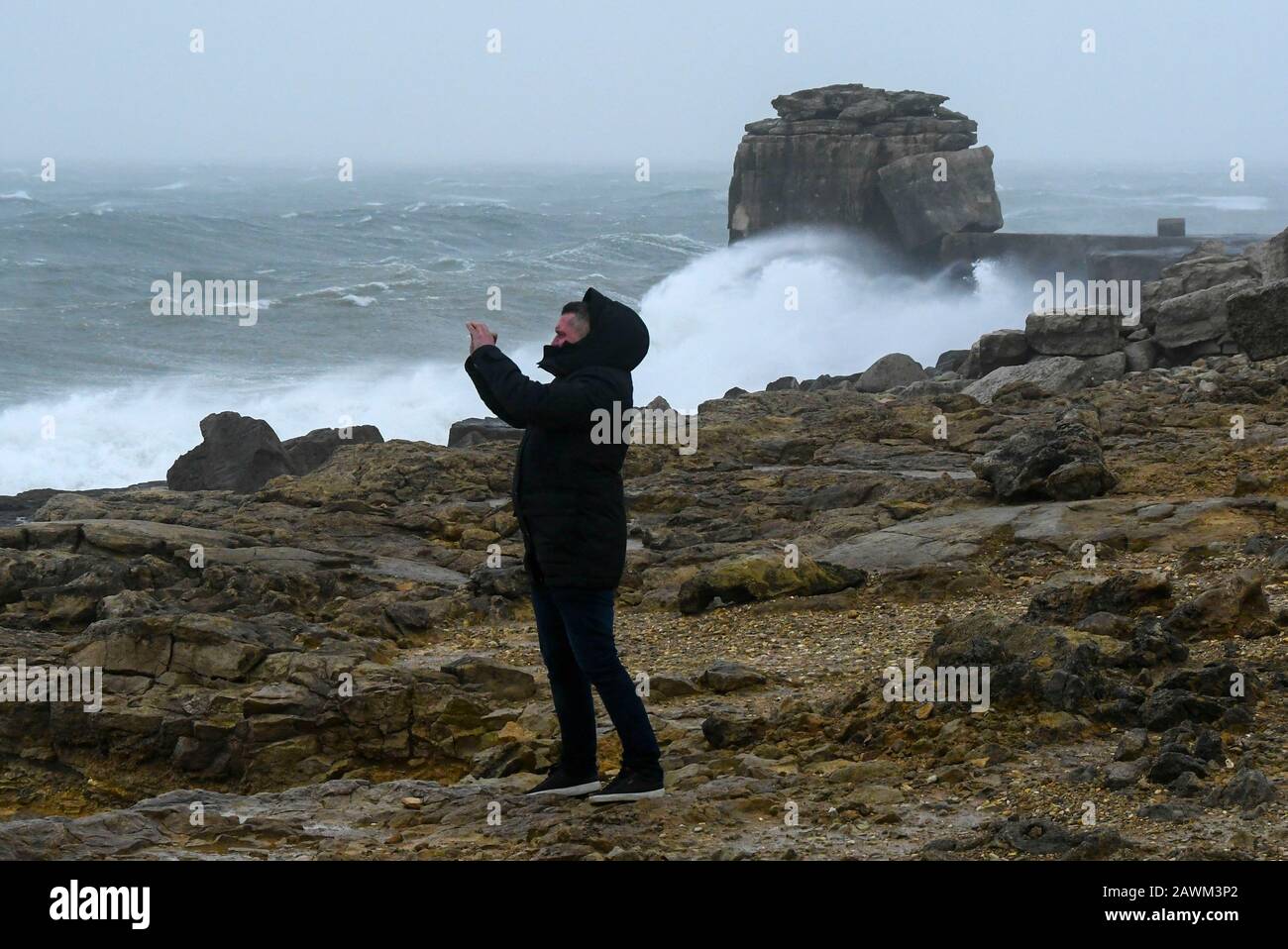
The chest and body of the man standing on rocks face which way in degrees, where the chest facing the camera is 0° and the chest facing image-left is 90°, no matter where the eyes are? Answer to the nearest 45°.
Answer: approximately 90°

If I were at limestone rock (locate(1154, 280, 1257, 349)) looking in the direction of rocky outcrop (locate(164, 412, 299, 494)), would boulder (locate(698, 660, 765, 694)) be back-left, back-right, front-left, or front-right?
front-left

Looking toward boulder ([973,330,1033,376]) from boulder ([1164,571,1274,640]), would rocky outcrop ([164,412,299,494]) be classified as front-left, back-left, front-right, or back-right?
front-left

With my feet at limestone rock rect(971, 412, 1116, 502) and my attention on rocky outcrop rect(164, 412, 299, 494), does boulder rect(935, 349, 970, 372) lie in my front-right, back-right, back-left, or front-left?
front-right

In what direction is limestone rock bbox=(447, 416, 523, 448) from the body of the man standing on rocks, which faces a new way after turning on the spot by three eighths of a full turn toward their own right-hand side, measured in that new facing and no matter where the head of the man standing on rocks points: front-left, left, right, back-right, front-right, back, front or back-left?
front-left

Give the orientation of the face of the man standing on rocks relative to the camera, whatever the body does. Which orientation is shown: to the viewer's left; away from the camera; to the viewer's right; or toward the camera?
to the viewer's left

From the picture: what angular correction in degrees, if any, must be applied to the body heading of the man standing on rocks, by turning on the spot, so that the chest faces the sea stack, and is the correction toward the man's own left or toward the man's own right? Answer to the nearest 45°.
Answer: approximately 90° to the man's own right
